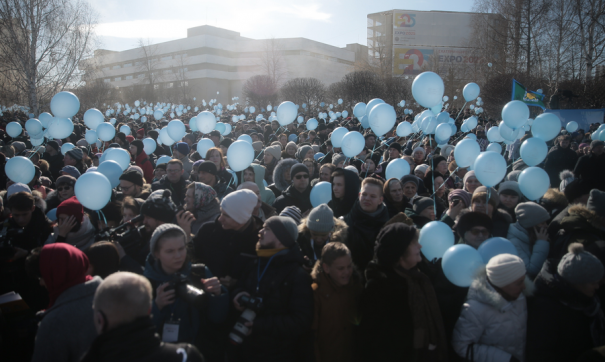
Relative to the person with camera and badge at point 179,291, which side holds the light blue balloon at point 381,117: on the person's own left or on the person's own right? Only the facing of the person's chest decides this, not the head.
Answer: on the person's own left

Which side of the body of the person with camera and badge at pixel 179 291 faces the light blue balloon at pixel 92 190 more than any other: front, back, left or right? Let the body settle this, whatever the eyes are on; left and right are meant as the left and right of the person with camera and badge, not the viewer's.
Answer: back

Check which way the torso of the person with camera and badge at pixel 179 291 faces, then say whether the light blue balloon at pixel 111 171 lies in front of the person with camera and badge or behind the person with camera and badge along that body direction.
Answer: behind

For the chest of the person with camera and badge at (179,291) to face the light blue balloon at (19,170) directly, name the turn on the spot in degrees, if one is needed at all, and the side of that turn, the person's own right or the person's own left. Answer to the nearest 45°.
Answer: approximately 180°

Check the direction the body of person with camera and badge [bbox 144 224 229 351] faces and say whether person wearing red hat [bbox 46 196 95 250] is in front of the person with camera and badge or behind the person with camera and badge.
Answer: behind

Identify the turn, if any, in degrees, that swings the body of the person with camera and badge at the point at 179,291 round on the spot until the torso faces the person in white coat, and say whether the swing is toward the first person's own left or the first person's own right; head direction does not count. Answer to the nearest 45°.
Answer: approximately 45° to the first person's own left

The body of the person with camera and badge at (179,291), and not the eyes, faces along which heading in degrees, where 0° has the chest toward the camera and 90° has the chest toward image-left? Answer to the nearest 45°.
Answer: approximately 315°

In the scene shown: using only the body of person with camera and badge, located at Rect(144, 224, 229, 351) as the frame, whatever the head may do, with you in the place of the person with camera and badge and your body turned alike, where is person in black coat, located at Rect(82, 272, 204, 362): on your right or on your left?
on your right

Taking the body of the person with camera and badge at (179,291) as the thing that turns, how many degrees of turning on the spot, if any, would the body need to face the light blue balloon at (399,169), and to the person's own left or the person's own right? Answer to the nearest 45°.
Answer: approximately 90° to the person's own left
